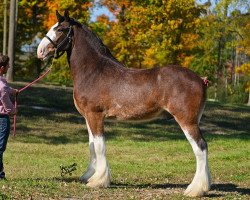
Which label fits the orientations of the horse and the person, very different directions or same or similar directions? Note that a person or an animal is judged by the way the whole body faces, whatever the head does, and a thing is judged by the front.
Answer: very different directions

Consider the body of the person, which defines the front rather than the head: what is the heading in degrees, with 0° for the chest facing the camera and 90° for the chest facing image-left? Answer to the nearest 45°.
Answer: approximately 270°

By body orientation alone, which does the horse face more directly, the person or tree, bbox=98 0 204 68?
the person

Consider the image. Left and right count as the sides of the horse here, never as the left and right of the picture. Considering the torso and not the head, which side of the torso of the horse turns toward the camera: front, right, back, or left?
left

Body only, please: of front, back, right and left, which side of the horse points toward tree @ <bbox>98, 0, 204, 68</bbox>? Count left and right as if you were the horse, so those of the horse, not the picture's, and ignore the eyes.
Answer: right

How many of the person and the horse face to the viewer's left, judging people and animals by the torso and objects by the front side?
1

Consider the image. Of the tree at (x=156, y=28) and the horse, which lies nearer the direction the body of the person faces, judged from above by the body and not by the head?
the horse
